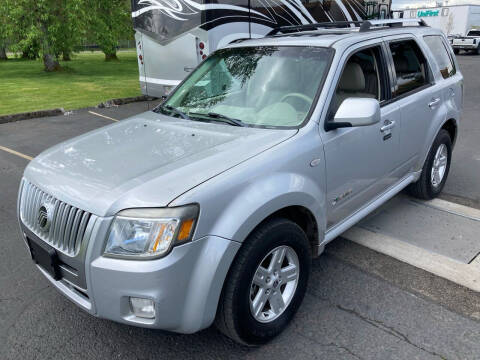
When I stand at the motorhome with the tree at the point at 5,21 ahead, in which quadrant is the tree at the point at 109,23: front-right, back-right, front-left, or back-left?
front-right

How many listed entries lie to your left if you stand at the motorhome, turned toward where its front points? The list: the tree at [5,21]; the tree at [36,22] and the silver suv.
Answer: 2

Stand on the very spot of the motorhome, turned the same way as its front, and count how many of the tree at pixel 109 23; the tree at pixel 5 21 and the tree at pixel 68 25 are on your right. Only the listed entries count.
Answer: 0

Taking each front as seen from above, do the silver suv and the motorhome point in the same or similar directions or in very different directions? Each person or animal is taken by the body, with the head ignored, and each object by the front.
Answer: very different directions

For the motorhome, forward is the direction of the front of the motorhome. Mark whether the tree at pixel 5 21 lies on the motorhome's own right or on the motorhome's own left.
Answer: on the motorhome's own left

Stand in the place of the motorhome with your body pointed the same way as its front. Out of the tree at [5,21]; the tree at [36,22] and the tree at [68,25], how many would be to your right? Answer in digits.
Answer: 0

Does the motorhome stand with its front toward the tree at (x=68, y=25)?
no

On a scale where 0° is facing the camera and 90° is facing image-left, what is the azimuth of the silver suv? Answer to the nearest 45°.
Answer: approximately 45°

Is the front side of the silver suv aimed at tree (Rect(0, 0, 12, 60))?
no

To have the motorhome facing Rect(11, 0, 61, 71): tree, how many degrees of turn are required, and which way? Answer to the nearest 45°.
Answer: approximately 90° to its left

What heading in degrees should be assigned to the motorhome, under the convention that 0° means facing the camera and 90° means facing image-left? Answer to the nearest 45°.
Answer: approximately 225°

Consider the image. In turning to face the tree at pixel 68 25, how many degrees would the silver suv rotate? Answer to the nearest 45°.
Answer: approximately 135° to its right

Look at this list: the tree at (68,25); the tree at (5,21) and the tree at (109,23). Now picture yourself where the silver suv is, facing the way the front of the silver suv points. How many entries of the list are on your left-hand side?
0
